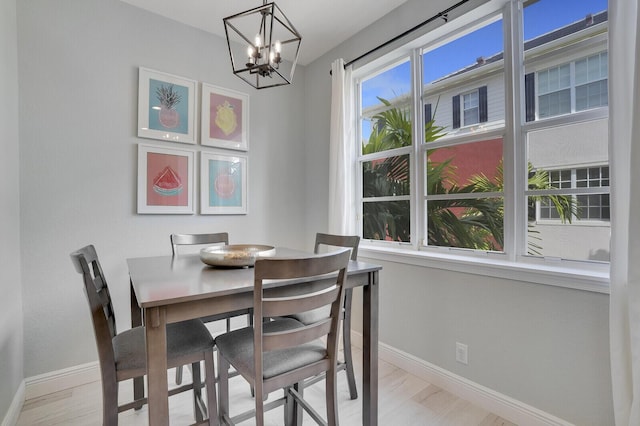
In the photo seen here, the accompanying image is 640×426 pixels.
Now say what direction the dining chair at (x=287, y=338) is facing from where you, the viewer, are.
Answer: facing away from the viewer and to the left of the viewer

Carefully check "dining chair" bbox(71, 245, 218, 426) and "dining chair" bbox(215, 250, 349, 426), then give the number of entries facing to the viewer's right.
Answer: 1

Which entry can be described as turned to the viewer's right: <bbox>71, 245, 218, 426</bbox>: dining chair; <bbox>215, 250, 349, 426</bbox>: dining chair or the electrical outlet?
<bbox>71, 245, 218, 426</bbox>: dining chair

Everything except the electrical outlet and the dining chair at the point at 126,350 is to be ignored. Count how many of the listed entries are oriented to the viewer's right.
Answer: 1

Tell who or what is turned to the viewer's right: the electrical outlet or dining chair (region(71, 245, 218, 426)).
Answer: the dining chair

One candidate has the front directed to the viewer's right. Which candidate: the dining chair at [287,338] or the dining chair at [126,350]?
the dining chair at [126,350]

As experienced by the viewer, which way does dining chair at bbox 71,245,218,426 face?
facing to the right of the viewer

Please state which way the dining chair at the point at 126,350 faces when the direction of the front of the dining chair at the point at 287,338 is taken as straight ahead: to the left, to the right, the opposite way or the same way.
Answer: to the right

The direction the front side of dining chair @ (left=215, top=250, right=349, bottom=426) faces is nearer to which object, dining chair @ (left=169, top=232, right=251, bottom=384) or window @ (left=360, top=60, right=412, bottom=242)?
the dining chair
